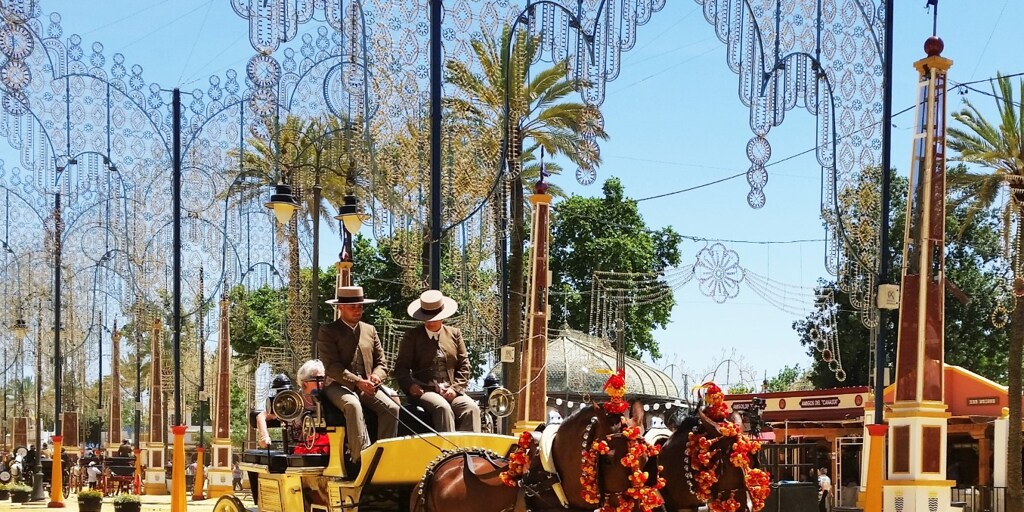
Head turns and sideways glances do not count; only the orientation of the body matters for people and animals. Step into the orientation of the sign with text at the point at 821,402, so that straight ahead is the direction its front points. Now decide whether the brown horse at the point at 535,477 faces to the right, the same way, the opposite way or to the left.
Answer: to the left

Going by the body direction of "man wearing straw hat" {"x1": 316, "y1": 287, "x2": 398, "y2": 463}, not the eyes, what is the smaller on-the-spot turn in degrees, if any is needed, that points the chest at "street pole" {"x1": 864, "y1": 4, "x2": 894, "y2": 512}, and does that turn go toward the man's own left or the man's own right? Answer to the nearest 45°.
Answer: approximately 90° to the man's own left

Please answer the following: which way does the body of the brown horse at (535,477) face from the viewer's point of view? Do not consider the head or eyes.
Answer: to the viewer's right

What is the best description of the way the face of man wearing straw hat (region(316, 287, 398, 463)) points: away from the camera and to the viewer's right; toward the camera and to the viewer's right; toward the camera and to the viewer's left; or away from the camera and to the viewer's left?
toward the camera and to the viewer's right

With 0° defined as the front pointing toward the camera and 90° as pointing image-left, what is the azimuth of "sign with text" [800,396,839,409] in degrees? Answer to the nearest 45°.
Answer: approximately 0°

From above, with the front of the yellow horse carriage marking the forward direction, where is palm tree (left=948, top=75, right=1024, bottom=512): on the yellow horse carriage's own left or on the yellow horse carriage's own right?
on the yellow horse carriage's own left

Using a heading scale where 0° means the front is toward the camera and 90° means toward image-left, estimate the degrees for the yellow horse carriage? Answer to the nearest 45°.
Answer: approximately 315°

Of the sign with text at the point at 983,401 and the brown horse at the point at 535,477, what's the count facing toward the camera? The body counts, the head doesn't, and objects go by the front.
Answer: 1
